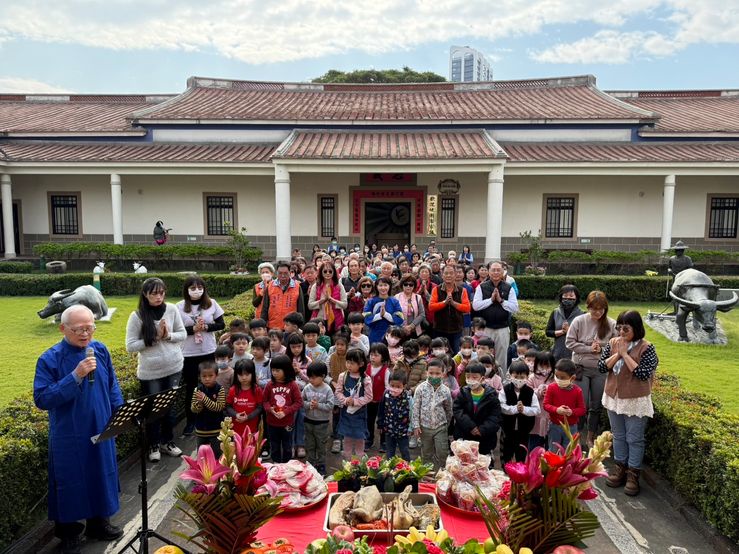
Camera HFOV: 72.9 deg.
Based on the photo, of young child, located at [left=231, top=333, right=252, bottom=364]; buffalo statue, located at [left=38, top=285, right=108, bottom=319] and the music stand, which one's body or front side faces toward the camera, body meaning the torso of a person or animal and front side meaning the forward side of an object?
the young child

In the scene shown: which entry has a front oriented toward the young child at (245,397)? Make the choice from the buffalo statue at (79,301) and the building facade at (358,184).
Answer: the building facade

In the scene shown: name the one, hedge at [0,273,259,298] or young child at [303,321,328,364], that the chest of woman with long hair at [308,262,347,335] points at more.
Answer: the young child

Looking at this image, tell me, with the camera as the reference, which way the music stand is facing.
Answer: facing away from the viewer and to the left of the viewer

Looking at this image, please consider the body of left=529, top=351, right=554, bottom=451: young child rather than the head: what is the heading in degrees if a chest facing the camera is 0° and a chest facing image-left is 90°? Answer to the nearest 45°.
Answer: approximately 0°

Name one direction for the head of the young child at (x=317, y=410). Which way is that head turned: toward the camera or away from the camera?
toward the camera

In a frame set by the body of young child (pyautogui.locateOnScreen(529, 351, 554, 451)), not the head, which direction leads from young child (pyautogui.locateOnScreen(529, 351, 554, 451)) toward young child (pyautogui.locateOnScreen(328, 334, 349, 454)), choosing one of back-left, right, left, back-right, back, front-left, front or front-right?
right

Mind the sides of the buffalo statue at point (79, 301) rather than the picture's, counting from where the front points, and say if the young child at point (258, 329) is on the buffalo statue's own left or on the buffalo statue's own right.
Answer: on the buffalo statue's own left

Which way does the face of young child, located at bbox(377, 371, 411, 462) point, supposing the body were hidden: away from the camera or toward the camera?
toward the camera

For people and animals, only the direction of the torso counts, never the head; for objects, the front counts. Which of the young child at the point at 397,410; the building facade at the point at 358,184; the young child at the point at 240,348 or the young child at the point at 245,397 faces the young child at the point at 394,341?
the building facade

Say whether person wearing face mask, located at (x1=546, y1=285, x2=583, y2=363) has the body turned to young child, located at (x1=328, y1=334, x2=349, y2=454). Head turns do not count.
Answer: no

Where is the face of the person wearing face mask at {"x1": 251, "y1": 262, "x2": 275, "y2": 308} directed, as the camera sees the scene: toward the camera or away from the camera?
toward the camera

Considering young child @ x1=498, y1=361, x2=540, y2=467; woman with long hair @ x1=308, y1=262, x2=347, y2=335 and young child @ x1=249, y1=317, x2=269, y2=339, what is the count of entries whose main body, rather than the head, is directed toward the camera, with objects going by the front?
3

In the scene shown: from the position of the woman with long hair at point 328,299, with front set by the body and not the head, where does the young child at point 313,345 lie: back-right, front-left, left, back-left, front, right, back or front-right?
front

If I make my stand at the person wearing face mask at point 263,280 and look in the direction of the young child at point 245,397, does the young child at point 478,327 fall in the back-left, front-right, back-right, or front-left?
front-left

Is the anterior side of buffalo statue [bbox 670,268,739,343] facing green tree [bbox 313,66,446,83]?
no

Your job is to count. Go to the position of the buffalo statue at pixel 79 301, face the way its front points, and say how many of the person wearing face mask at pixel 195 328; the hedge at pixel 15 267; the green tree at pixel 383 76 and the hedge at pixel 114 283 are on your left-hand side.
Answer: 1

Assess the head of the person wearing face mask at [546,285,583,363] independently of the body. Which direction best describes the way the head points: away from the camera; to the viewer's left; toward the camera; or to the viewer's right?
toward the camera

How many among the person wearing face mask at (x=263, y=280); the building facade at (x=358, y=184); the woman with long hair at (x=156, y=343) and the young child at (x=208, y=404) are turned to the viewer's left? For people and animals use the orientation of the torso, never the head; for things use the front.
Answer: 0

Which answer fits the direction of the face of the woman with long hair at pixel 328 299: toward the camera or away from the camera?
toward the camera

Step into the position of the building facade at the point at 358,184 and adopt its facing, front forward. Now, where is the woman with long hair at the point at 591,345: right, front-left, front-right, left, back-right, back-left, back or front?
front

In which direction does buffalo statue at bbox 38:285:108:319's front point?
to the viewer's left

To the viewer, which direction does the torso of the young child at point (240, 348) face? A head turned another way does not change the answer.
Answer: toward the camera

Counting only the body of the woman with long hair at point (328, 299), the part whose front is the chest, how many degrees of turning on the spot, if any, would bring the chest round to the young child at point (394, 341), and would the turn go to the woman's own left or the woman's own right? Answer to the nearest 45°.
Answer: approximately 45° to the woman's own left
